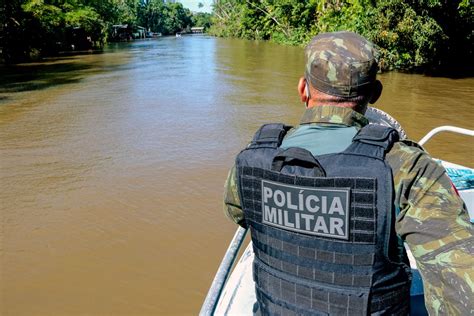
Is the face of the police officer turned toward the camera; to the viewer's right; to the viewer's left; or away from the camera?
away from the camera

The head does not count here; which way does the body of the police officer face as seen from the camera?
away from the camera
